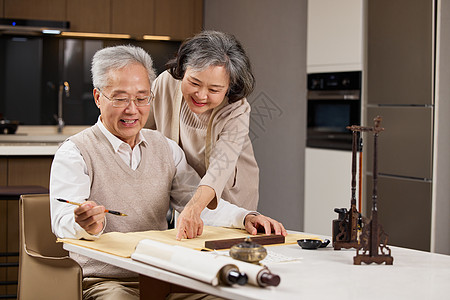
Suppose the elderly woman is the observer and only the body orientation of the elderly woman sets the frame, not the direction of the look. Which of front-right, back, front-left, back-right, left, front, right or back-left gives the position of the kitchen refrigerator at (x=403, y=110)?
back

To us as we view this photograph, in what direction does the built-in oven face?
facing the viewer

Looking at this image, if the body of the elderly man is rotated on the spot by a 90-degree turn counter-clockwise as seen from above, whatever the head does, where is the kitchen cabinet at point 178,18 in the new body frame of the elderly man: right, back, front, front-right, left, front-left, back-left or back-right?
front-left

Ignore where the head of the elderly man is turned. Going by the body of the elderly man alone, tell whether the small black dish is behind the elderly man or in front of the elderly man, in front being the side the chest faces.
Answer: in front

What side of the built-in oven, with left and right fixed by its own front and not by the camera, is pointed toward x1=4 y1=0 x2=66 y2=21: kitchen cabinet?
right

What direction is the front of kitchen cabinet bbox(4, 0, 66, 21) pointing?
toward the camera

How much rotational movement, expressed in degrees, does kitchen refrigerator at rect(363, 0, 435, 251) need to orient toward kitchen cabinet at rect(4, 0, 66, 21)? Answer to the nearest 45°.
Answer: approximately 90° to its right

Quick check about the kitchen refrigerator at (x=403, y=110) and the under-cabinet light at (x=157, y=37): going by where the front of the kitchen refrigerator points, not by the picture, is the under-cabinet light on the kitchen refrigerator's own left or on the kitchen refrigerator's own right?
on the kitchen refrigerator's own right

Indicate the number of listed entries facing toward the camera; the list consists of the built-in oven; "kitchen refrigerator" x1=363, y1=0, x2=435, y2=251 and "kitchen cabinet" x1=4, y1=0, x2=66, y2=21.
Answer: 3

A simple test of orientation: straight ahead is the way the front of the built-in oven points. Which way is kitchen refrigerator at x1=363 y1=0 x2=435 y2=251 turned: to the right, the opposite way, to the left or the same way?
the same way

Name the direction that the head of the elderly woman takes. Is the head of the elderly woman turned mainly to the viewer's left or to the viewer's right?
to the viewer's left

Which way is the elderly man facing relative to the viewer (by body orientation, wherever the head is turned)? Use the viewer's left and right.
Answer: facing the viewer and to the right of the viewer
